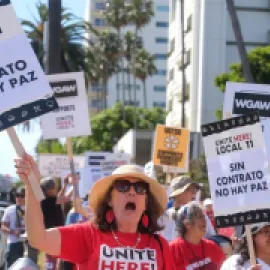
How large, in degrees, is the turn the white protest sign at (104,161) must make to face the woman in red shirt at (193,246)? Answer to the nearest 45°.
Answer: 0° — it already faces them

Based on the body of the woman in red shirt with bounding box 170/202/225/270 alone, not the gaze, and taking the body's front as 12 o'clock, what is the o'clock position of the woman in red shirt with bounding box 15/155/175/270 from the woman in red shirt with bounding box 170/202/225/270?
the woman in red shirt with bounding box 15/155/175/270 is roughly at 2 o'clock from the woman in red shirt with bounding box 170/202/225/270.

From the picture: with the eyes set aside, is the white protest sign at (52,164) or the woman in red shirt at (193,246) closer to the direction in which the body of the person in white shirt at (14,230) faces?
the woman in red shirt

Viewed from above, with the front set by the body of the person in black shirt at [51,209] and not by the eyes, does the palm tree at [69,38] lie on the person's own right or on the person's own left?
on the person's own left
